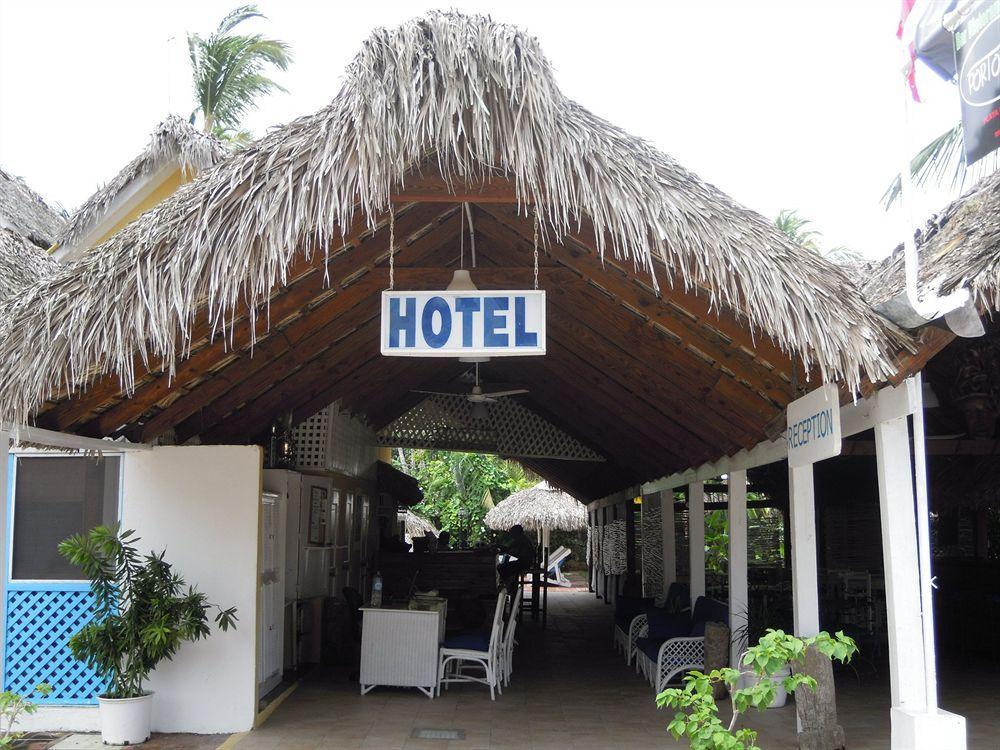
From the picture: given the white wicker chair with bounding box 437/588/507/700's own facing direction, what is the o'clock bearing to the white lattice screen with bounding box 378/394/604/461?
The white lattice screen is roughly at 3 o'clock from the white wicker chair.

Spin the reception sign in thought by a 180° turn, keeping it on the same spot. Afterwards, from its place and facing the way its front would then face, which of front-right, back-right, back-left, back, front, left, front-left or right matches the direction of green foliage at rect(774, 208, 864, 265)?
front-left

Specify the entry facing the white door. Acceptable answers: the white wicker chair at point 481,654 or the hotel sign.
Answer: the white wicker chair

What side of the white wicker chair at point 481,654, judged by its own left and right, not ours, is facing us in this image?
left

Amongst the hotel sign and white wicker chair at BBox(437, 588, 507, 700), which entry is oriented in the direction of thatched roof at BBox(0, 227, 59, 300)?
the white wicker chair

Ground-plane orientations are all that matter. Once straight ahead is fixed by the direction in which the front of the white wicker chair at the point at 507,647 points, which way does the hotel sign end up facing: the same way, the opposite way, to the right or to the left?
to the left

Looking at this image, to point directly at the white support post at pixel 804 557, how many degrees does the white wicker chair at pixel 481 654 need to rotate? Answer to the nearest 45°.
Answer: approximately 135° to its left

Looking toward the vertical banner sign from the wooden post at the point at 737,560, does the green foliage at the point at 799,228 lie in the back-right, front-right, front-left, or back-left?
back-left

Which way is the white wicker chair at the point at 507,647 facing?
to the viewer's left

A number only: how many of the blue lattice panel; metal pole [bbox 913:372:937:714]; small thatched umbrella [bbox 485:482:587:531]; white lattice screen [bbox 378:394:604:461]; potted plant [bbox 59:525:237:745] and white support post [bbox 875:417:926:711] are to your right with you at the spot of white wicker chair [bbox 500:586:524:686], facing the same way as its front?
2

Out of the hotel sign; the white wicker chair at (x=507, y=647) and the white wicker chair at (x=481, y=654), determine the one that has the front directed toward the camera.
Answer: the hotel sign

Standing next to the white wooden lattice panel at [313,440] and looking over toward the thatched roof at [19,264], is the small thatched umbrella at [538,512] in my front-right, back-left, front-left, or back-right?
back-right

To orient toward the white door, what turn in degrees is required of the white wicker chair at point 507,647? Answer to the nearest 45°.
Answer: approximately 45° to its left

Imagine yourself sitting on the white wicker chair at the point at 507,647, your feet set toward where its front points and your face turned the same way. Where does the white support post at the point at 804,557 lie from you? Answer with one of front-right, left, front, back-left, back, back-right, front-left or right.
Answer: back-left

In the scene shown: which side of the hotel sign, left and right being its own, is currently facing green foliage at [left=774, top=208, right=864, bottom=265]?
back

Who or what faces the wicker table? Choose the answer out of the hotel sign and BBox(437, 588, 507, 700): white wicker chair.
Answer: the white wicker chair

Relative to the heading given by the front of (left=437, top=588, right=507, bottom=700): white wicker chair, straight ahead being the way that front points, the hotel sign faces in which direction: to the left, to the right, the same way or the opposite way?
to the left
